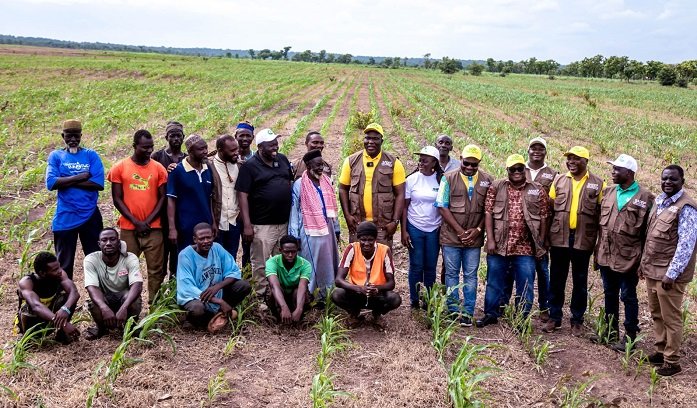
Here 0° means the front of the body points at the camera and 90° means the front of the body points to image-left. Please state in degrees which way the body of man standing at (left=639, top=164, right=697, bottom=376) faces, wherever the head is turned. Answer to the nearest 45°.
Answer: approximately 45°

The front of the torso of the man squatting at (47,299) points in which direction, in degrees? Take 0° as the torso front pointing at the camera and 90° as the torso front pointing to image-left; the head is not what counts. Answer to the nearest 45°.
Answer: approximately 315°

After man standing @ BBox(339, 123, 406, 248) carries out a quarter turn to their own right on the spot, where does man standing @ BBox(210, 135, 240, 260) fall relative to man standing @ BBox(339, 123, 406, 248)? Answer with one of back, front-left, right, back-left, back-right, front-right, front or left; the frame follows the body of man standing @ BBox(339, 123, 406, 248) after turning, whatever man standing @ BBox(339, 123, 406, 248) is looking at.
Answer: front

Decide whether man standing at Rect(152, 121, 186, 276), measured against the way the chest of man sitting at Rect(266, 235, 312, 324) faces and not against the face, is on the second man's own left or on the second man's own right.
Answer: on the second man's own right

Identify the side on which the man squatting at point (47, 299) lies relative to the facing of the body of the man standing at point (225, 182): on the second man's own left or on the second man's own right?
on the second man's own right

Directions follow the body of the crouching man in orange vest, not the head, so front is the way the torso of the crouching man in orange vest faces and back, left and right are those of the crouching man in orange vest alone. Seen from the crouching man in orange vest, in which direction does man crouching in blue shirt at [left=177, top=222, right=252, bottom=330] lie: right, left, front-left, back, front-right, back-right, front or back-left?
right

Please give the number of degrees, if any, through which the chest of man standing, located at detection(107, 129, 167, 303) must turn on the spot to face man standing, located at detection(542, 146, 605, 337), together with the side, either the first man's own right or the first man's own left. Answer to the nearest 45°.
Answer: approximately 90° to the first man's own left

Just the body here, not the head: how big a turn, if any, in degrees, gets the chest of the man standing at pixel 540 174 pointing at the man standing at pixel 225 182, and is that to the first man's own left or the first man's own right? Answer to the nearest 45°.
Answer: approximately 90° to the first man's own right

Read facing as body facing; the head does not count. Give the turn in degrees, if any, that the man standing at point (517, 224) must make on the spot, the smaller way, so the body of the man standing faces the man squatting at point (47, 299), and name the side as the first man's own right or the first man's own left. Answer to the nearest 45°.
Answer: approximately 45° to the first man's own right

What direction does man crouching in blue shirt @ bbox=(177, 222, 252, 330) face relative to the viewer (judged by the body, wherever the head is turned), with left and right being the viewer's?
facing the viewer and to the right of the viewer
